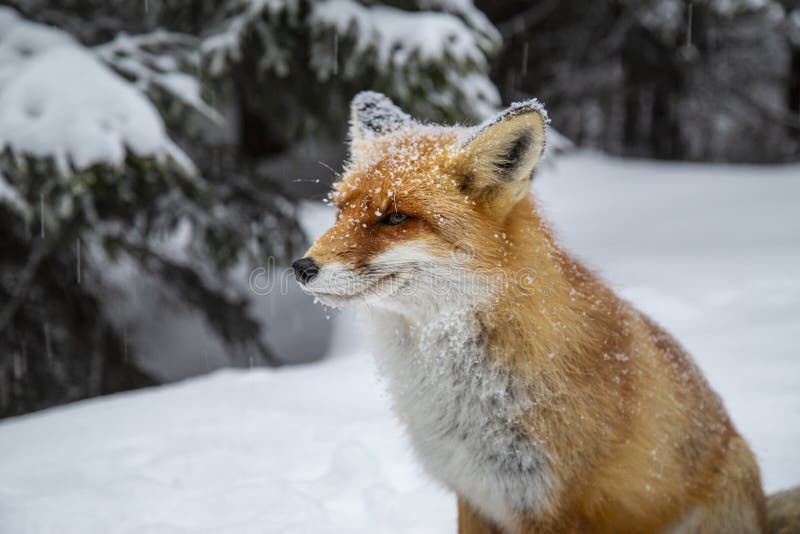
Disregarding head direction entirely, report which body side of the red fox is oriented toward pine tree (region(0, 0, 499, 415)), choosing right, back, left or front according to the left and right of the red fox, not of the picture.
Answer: right

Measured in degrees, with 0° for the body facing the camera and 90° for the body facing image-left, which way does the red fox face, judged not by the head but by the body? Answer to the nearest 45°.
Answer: approximately 45°
